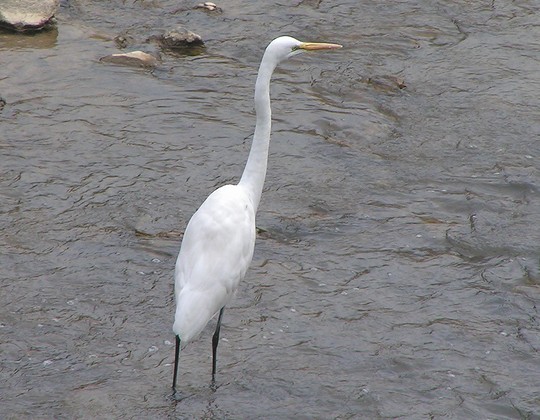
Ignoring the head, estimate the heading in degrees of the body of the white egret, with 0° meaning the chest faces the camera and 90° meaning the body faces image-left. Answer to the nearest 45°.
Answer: approximately 225°

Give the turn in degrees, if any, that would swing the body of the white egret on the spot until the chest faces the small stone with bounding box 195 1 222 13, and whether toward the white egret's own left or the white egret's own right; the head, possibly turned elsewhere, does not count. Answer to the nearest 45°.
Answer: approximately 45° to the white egret's own left

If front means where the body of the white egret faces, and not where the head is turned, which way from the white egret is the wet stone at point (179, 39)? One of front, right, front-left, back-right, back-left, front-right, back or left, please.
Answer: front-left

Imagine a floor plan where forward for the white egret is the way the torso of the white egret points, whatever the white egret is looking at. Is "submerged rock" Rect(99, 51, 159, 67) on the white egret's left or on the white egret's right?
on the white egret's left

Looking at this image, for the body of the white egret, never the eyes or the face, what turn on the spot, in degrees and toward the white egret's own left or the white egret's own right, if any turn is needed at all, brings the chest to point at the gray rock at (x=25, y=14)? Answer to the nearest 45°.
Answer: approximately 90° to the white egret's own left

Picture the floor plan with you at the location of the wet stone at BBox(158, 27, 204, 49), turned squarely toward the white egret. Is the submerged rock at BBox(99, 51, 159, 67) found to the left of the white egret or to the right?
right
